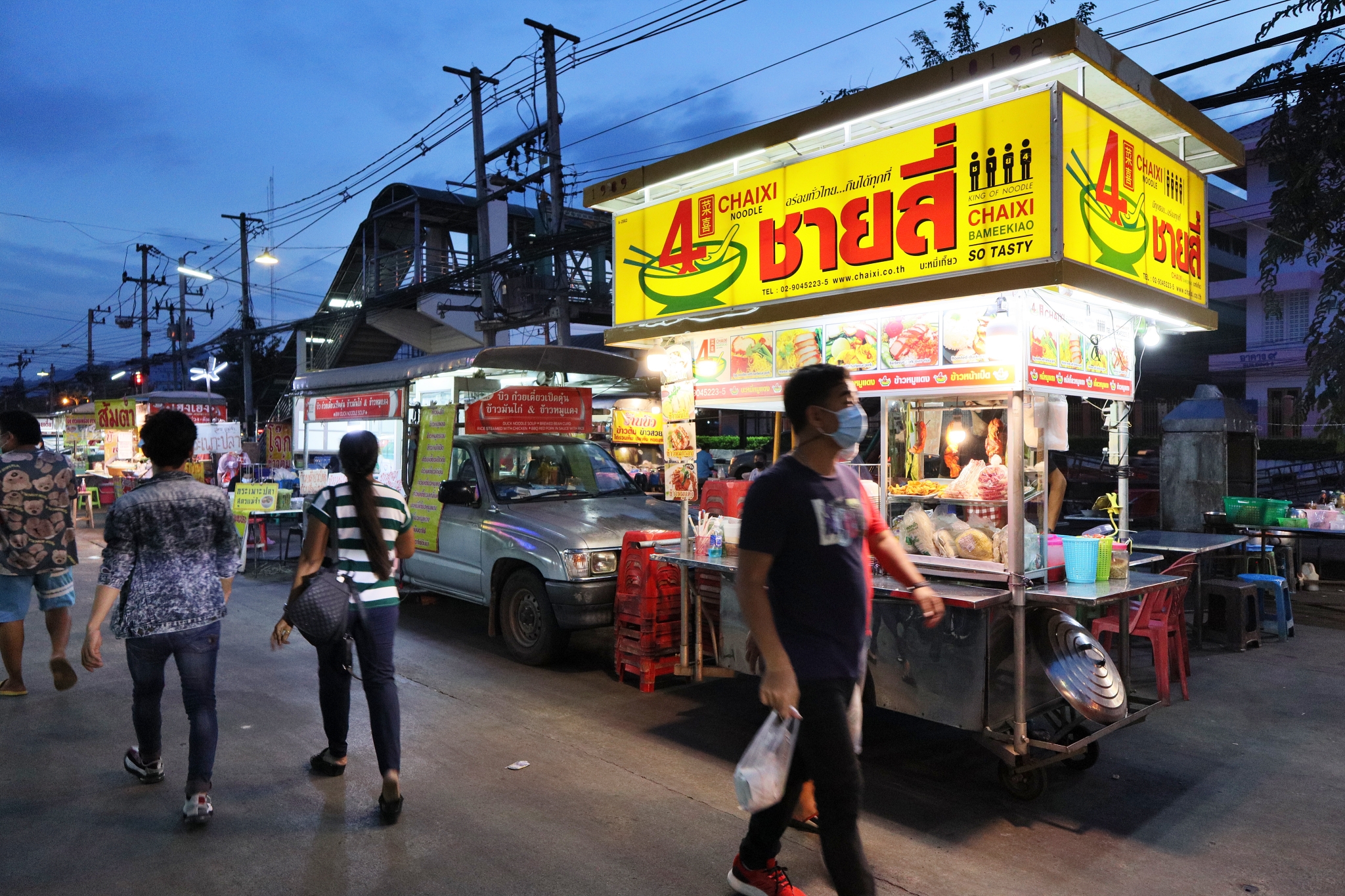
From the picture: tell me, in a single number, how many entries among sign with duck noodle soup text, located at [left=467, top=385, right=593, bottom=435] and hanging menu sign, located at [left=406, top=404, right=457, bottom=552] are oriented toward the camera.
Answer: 2

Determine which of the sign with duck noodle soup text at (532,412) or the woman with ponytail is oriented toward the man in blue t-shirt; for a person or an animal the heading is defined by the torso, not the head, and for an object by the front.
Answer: the sign with duck noodle soup text

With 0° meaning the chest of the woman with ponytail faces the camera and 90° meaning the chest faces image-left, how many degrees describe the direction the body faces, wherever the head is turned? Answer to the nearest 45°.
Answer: approximately 180°

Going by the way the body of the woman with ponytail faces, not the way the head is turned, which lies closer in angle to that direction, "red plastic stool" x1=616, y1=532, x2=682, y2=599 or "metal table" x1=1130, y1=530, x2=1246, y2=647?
the red plastic stool

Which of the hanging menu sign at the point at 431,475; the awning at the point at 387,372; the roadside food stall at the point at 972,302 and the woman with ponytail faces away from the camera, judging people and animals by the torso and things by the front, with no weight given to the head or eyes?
the woman with ponytail

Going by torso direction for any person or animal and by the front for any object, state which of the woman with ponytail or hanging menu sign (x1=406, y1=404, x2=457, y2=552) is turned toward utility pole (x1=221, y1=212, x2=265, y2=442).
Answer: the woman with ponytail

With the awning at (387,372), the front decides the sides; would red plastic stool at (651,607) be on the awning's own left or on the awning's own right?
on the awning's own left

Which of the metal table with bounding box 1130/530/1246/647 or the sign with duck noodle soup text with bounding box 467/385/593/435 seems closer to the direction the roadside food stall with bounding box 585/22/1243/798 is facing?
the sign with duck noodle soup text

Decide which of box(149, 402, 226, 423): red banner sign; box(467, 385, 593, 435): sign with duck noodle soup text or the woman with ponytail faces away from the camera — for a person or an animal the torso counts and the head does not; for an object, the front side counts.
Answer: the woman with ponytail

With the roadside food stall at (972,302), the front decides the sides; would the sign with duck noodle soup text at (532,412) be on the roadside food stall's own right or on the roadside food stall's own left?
on the roadside food stall's own right

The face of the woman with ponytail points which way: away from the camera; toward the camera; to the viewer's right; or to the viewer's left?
away from the camera

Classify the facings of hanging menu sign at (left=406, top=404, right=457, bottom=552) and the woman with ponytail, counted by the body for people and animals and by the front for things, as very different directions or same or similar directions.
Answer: very different directions

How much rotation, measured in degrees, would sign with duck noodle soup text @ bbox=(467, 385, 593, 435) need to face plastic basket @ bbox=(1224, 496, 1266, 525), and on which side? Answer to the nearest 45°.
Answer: approximately 90° to its left

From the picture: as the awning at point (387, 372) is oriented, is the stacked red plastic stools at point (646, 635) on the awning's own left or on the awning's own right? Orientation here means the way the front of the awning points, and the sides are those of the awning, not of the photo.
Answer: on the awning's own left
